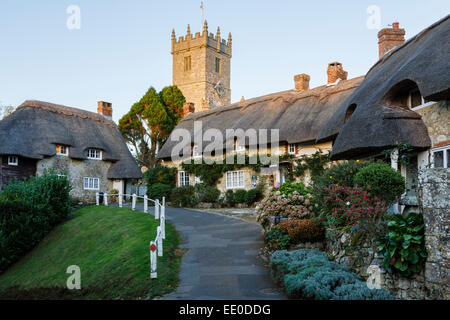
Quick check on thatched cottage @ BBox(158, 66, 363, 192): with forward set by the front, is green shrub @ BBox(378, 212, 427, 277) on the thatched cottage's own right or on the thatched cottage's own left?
on the thatched cottage's own left

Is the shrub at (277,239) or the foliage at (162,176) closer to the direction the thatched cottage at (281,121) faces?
the shrub

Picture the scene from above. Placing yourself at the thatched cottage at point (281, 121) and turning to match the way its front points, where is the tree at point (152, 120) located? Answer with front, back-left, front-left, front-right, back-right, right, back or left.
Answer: right

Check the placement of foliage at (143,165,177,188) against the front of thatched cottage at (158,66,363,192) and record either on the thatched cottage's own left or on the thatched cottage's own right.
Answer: on the thatched cottage's own right

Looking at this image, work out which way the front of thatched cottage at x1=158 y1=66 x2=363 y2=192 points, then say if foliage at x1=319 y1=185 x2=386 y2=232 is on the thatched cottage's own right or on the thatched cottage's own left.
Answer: on the thatched cottage's own left

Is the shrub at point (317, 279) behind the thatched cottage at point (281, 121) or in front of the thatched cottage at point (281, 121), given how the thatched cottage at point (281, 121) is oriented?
in front

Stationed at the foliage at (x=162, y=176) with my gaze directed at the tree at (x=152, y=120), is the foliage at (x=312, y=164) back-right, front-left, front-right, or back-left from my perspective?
back-right

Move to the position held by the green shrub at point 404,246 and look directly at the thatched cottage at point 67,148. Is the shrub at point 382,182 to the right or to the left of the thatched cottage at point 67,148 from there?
right

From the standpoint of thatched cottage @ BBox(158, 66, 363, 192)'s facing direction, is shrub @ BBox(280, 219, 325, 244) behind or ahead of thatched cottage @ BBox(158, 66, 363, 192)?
ahead

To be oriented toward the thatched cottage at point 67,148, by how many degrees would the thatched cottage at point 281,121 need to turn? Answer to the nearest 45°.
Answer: approximately 45° to its right

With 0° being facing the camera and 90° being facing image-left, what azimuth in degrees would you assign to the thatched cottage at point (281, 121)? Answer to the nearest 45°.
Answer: approximately 45°

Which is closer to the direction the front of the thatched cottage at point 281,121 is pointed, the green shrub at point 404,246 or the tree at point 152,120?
the green shrub
